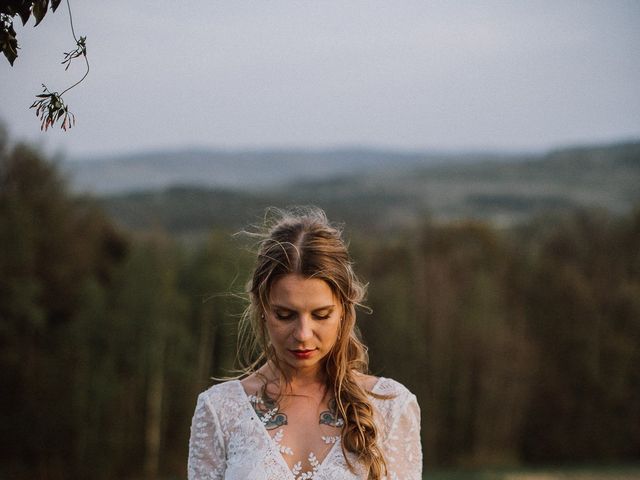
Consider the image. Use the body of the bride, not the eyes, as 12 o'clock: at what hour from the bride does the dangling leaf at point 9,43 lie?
The dangling leaf is roughly at 2 o'clock from the bride.

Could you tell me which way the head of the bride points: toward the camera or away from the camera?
toward the camera

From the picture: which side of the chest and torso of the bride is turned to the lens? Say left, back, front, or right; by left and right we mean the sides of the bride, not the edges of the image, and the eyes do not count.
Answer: front
